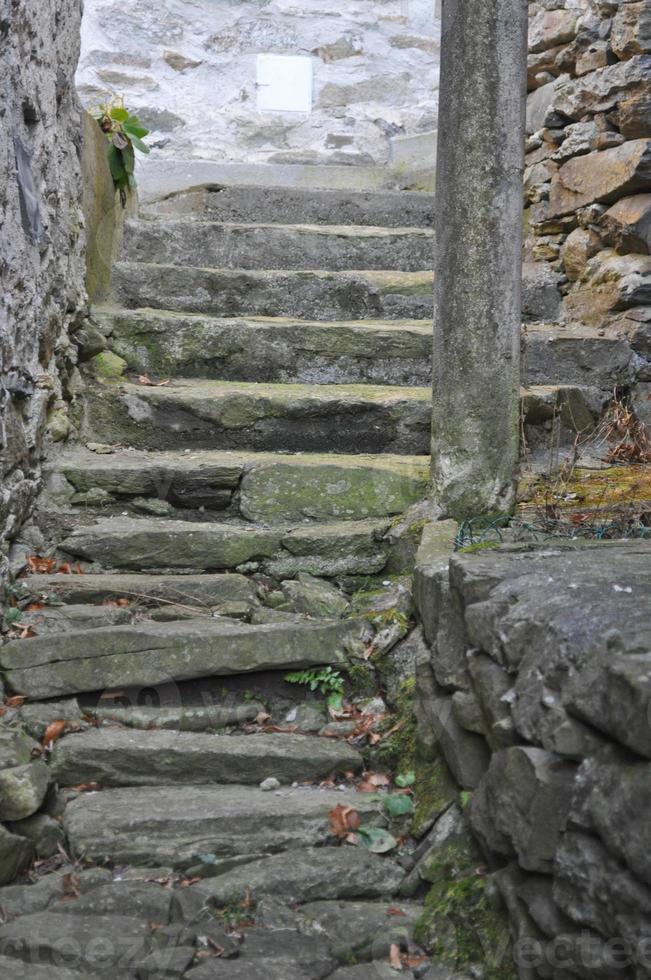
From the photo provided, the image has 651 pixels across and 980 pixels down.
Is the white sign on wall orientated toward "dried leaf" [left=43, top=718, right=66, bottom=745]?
yes

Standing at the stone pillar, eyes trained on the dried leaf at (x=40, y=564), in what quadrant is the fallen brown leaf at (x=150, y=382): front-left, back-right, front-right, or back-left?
front-right

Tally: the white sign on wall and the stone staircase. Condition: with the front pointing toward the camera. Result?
2

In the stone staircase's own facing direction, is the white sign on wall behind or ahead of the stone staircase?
behind

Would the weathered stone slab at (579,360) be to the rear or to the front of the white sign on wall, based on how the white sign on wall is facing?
to the front

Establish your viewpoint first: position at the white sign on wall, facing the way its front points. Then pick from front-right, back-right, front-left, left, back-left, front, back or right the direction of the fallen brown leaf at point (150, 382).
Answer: front

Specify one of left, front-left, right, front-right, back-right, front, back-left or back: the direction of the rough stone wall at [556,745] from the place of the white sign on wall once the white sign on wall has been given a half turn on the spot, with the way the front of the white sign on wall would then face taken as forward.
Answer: back

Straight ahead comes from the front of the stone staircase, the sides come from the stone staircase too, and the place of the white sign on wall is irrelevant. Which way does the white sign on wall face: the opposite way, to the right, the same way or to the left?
the same way

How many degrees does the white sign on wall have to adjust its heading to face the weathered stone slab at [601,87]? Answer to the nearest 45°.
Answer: approximately 45° to its left

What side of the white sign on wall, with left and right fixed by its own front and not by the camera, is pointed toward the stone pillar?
front

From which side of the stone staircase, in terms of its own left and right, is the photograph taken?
front

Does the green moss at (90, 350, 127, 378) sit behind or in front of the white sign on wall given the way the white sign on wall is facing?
in front
